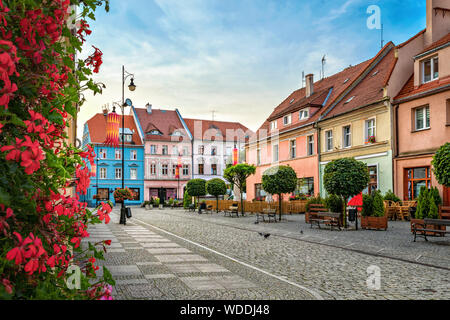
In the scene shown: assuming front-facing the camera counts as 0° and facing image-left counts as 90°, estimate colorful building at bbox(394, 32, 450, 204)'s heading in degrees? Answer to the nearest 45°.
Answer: approximately 45°

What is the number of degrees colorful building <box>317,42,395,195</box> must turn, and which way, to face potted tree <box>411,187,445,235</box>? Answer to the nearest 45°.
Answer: approximately 45° to its left

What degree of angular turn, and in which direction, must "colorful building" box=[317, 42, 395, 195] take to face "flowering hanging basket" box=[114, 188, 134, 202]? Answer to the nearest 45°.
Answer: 0° — it already faces it

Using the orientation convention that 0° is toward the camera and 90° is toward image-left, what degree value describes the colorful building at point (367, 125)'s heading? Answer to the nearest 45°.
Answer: approximately 45°

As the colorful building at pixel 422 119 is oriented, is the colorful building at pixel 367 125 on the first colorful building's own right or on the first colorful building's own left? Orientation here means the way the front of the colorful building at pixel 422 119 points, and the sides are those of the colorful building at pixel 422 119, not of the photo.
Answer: on the first colorful building's own right

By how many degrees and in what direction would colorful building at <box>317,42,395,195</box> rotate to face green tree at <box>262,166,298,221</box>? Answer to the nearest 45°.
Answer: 0° — it already faces it

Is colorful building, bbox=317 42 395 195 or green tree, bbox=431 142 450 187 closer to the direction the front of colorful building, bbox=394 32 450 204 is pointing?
the green tree
